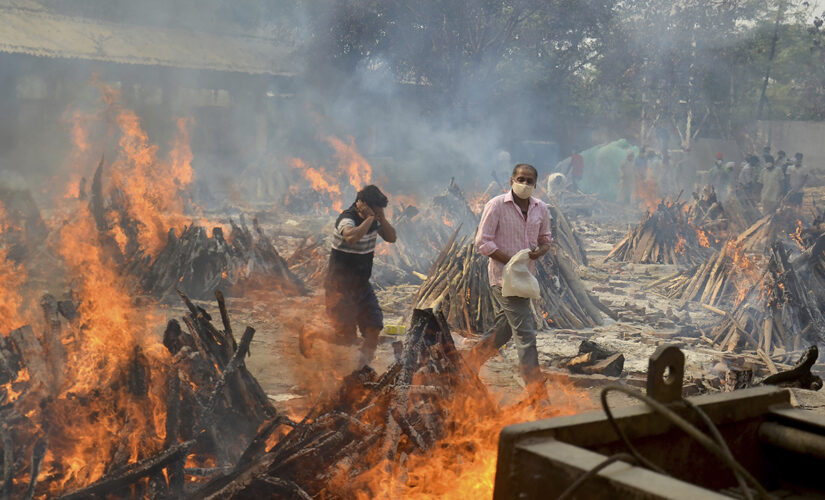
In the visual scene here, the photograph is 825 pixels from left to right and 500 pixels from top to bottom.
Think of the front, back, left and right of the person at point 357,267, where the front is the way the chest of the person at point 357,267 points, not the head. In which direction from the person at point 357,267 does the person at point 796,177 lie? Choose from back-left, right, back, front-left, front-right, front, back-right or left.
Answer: left

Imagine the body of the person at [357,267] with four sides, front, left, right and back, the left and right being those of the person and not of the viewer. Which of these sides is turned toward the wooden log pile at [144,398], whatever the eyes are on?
right

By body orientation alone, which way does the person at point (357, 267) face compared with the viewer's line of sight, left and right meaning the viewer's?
facing the viewer and to the right of the viewer

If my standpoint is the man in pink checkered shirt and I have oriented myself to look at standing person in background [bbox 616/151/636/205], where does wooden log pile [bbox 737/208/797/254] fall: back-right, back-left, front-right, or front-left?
front-right

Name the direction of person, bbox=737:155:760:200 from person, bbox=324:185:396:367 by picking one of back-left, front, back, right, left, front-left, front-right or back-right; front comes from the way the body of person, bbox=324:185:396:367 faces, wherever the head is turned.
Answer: left

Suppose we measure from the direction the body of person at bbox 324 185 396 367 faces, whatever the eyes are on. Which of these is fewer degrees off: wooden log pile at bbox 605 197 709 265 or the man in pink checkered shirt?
the man in pink checkered shirt

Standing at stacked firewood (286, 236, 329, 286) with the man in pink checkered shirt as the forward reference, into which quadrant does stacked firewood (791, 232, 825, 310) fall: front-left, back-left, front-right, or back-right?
front-left

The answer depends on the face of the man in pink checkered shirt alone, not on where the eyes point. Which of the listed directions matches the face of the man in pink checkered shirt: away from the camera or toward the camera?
toward the camera

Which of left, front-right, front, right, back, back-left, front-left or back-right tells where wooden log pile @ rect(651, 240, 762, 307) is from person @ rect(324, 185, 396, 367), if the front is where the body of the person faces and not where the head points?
left
